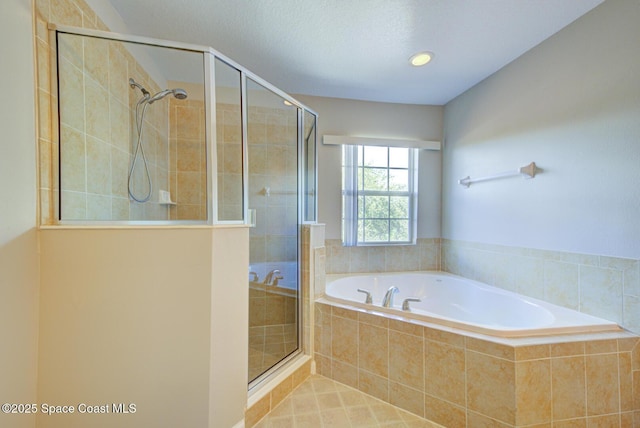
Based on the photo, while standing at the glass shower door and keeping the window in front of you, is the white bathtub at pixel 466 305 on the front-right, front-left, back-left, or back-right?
front-right

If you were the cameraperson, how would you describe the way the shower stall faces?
facing the viewer and to the right of the viewer

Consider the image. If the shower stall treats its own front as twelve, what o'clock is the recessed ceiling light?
The recessed ceiling light is roughly at 11 o'clock from the shower stall.

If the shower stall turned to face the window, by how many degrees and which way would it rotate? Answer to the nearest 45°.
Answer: approximately 45° to its left
